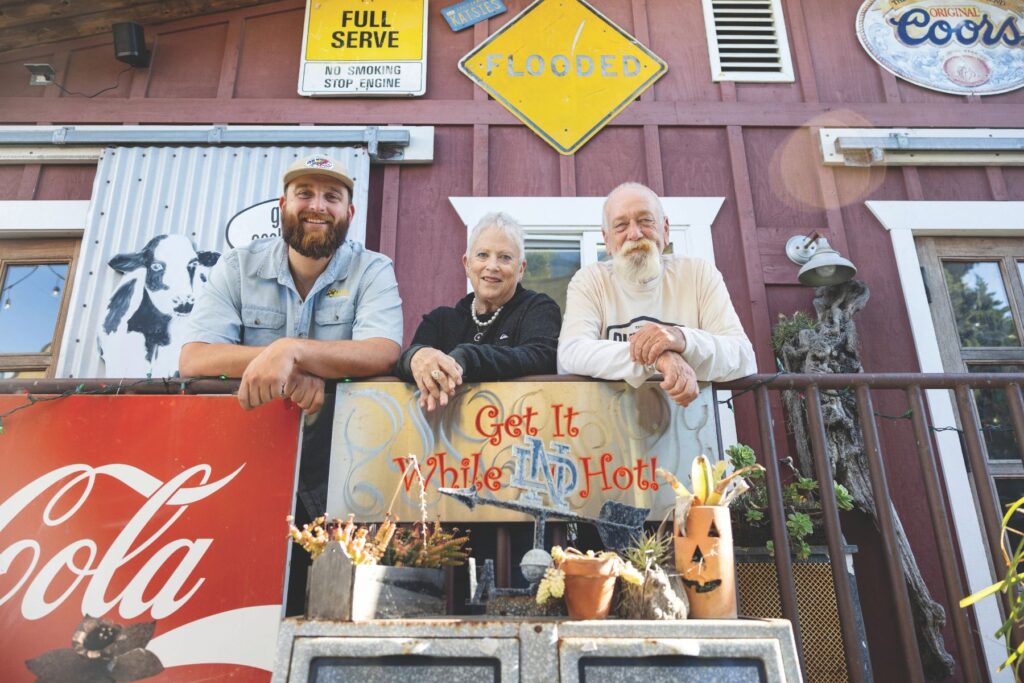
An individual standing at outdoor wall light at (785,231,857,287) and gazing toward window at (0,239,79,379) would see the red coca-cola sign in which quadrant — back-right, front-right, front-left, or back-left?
front-left

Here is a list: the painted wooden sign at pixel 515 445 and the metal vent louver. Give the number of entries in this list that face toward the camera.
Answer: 2

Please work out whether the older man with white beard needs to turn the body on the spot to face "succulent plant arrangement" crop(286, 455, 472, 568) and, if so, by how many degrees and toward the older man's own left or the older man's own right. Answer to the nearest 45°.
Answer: approximately 45° to the older man's own right

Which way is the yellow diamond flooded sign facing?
toward the camera

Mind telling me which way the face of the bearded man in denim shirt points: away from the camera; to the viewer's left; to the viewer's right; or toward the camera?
toward the camera

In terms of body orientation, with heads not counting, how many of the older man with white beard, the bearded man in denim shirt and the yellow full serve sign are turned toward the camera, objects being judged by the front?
3

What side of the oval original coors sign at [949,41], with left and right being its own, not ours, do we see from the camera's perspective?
front

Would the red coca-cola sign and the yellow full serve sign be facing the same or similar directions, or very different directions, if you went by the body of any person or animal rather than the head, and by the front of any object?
same or similar directions

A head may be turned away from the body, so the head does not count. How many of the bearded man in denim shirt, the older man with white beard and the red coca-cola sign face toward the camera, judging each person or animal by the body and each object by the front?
3

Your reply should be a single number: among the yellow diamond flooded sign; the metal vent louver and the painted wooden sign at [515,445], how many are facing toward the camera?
3

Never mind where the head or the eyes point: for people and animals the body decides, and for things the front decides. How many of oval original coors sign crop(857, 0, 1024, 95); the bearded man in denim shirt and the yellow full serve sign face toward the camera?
3

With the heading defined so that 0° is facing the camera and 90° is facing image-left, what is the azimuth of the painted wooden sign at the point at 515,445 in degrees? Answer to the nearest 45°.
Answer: approximately 0°

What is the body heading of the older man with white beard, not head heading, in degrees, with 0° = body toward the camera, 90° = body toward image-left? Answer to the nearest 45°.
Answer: approximately 0°

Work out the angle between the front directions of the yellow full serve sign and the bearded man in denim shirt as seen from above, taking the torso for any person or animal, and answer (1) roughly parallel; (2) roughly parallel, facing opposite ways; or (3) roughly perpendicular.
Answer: roughly parallel

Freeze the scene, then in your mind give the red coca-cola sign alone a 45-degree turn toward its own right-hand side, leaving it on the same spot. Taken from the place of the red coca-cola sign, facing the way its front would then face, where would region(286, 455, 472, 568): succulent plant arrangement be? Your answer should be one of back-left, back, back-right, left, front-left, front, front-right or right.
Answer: left
